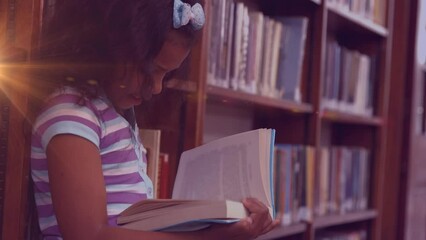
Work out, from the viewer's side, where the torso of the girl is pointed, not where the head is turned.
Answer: to the viewer's right
